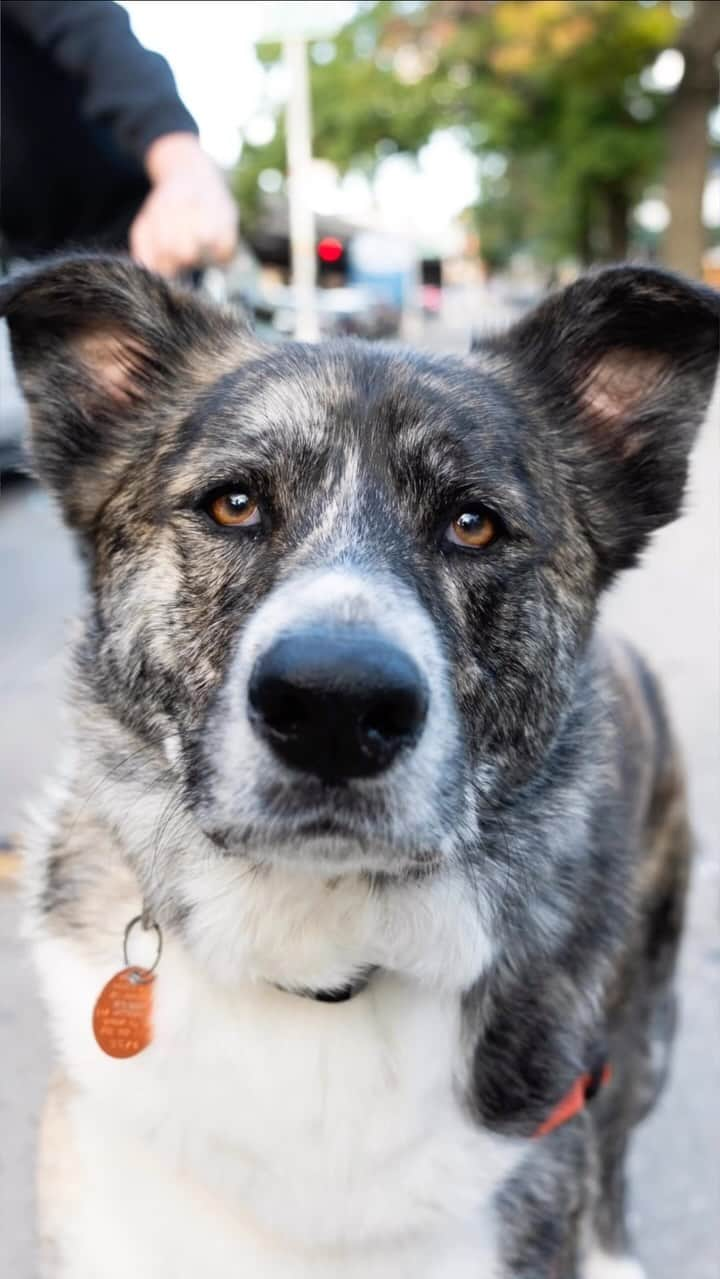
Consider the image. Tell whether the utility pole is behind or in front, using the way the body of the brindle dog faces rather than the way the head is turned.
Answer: behind

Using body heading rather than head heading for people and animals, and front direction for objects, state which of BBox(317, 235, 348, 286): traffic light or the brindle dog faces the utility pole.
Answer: the traffic light

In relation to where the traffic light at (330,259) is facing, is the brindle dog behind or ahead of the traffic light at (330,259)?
ahead

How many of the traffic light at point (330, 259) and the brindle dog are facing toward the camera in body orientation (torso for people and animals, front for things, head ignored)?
2

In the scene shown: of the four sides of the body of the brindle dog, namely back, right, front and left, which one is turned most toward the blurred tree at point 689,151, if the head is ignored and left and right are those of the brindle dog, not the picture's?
back

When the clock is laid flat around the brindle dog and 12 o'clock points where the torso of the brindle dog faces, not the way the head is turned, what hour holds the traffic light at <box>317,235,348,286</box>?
The traffic light is roughly at 6 o'clock from the brindle dog.

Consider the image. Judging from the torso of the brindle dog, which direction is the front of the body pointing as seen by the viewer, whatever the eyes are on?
toward the camera

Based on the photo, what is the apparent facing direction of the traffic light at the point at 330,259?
toward the camera

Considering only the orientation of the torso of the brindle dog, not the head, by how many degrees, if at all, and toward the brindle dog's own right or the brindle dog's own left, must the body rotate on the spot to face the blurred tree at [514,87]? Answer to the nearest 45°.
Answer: approximately 180°

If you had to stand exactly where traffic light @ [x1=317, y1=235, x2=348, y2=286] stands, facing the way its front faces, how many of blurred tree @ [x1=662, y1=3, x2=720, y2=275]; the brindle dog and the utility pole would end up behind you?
0

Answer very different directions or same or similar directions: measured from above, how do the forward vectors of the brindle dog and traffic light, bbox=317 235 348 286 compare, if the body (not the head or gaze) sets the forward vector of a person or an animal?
same or similar directions
